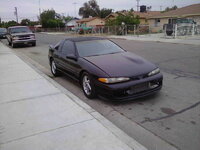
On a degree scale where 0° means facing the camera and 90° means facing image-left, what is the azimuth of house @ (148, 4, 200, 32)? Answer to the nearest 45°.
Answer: approximately 45°

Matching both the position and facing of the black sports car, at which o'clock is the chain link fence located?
The chain link fence is roughly at 8 o'clock from the black sports car.

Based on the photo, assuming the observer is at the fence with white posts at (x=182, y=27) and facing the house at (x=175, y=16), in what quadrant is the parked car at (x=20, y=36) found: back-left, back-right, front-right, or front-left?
back-left

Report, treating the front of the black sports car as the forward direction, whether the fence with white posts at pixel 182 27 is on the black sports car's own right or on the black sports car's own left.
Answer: on the black sports car's own left

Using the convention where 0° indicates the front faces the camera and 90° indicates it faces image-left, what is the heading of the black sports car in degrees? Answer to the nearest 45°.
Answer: approximately 315°

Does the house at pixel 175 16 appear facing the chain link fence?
yes

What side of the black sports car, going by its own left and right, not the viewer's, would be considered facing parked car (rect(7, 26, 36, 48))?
back

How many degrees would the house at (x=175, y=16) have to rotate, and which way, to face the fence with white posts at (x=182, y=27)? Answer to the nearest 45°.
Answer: approximately 45° to its left

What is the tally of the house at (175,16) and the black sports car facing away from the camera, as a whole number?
0

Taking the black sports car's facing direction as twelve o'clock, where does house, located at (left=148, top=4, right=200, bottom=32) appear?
The house is roughly at 8 o'clock from the black sports car.

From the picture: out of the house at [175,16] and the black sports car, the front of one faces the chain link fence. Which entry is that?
the house

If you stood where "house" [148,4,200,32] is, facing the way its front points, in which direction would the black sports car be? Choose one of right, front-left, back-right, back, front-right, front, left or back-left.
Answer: front-left

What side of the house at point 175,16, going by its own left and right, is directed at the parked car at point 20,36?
front

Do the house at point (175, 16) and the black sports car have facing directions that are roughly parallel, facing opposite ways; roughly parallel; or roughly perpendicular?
roughly perpendicular
